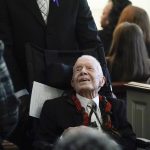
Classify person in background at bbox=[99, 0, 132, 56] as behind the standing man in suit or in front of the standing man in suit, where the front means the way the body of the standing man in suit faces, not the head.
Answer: behind

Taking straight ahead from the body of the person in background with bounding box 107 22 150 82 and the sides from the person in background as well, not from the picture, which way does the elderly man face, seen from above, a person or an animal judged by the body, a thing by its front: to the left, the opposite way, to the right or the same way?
the opposite way

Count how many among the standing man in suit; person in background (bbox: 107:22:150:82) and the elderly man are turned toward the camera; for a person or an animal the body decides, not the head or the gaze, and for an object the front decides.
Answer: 2

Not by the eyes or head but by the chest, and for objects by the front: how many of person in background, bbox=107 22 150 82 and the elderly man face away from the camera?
1

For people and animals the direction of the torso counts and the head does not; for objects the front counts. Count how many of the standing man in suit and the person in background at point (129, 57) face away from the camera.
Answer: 1

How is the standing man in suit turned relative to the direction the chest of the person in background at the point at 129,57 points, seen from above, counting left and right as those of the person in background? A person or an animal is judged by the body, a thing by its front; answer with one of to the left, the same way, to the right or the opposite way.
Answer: the opposite way

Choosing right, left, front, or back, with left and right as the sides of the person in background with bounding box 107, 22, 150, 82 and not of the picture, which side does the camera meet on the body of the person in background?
back

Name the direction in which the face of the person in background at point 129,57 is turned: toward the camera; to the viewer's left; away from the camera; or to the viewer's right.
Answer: away from the camera

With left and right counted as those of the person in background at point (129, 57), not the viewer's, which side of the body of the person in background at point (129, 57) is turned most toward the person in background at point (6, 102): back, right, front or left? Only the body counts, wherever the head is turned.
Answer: back

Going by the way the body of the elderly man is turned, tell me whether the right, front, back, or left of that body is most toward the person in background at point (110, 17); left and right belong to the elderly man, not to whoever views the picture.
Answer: back

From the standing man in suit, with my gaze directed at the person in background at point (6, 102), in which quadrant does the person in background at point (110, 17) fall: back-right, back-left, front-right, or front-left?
back-left
